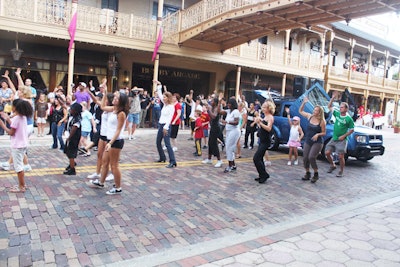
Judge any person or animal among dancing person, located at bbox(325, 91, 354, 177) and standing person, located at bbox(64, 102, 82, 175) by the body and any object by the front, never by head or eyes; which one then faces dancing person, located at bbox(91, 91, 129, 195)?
dancing person, located at bbox(325, 91, 354, 177)

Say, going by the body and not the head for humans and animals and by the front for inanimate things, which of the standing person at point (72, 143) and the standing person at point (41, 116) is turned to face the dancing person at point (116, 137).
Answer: the standing person at point (41, 116)

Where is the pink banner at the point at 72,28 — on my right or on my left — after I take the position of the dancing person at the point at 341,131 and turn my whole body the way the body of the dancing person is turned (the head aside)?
on my right

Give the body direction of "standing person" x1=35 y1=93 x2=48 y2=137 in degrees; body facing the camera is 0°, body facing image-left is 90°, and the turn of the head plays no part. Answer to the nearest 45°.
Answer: approximately 0°

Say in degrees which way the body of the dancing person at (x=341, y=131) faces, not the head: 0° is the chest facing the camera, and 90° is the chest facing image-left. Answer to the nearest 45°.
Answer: approximately 45°

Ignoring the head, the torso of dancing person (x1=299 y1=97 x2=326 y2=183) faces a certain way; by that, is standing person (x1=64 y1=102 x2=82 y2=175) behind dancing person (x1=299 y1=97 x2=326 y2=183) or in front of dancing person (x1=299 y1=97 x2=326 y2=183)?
in front
